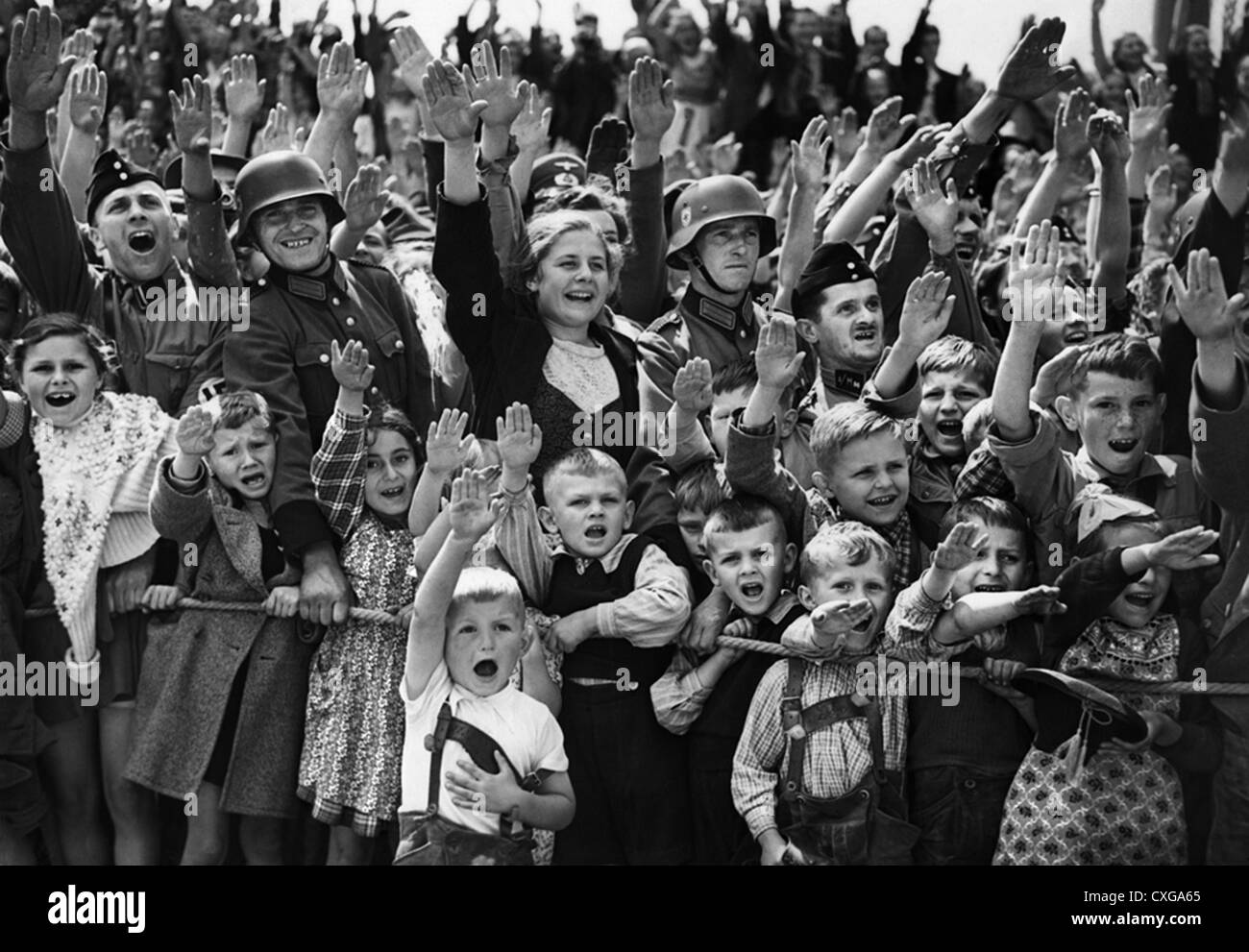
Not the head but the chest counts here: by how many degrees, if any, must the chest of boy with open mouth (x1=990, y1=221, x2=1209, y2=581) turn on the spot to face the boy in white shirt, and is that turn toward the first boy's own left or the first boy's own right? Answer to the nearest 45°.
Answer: approximately 90° to the first boy's own right

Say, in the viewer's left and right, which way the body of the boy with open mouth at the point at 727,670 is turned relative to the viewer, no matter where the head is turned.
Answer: facing the viewer

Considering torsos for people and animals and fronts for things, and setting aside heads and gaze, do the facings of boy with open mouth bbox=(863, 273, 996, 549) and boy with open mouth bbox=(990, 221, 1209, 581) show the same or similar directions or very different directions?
same or similar directions

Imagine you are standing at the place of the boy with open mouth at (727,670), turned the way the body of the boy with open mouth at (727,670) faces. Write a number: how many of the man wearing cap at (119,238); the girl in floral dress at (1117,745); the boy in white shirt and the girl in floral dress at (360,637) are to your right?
3

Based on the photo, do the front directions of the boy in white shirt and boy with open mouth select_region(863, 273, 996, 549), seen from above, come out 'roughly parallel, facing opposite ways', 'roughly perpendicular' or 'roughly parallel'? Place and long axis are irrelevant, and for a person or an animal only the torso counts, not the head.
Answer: roughly parallel

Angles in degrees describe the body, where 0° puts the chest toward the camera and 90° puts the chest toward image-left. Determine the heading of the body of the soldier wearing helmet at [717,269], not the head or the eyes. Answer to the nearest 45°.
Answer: approximately 315°

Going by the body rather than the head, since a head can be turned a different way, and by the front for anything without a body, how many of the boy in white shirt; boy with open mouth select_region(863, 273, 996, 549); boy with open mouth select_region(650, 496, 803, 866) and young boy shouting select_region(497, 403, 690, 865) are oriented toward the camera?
4

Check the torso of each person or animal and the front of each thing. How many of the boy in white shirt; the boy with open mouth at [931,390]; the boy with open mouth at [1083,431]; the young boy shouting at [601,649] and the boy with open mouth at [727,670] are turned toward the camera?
5

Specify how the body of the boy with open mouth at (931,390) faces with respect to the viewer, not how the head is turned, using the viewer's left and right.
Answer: facing the viewer

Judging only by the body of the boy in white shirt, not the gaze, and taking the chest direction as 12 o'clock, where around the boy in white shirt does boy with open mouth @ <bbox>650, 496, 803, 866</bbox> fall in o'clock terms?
The boy with open mouth is roughly at 9 o'clock from the boy in white shirt.

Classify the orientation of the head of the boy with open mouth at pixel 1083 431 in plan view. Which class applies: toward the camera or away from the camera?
toward the camera

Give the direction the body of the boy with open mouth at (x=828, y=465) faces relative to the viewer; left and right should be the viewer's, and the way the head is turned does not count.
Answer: facing the viewer and to the right of the viewer
